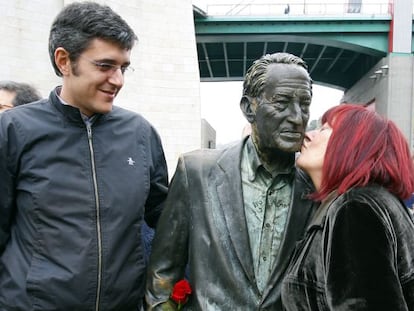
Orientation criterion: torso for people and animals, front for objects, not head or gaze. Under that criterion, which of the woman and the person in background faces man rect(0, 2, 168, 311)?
the woman

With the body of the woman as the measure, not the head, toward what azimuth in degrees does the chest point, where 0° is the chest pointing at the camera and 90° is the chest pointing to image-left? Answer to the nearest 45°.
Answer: approximately 90°

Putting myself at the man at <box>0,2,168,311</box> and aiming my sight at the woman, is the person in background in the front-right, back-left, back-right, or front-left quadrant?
back-left

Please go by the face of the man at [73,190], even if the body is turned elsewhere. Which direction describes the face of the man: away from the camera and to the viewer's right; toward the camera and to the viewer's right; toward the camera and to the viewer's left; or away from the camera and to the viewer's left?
toward the camera and to the viewer's right

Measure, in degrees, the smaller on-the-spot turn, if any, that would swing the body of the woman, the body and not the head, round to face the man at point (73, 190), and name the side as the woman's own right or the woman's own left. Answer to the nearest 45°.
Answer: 0° — they already face them

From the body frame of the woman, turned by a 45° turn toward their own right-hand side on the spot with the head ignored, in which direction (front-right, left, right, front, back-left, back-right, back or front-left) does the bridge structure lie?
front-right

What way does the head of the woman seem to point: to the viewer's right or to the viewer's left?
to the viewer's left

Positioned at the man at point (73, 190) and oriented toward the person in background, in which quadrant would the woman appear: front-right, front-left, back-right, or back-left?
back-right
